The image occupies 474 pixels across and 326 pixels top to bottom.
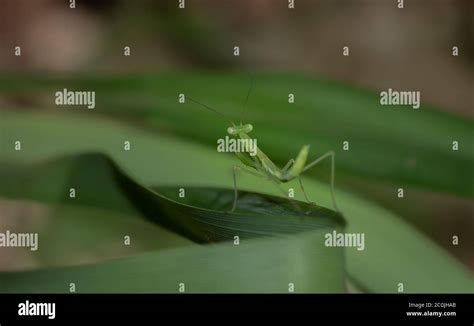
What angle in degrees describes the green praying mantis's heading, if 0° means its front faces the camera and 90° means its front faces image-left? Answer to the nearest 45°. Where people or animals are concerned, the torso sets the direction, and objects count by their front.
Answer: approximately 45°
